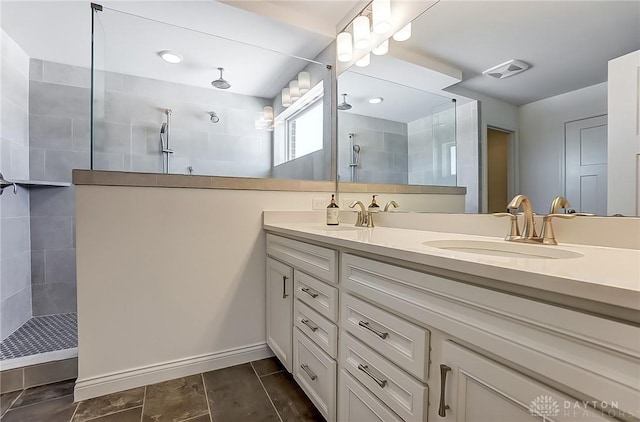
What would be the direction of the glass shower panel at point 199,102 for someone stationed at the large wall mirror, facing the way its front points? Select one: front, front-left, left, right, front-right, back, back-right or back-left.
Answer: front-right

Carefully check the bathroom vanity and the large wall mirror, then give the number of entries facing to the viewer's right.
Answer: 0

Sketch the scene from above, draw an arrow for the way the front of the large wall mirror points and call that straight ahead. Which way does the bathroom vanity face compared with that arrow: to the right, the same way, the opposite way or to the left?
the same way

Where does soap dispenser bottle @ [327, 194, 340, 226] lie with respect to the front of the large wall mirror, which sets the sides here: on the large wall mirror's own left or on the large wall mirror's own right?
on the large wall mirror's own right

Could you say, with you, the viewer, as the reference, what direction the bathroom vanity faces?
facing the viewer and to the left of the viewer

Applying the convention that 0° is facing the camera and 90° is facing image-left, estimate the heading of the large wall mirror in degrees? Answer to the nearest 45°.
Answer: approximately 45°

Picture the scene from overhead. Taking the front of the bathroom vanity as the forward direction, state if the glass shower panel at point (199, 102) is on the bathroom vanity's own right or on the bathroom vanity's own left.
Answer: on the bathroom vanity's own right
